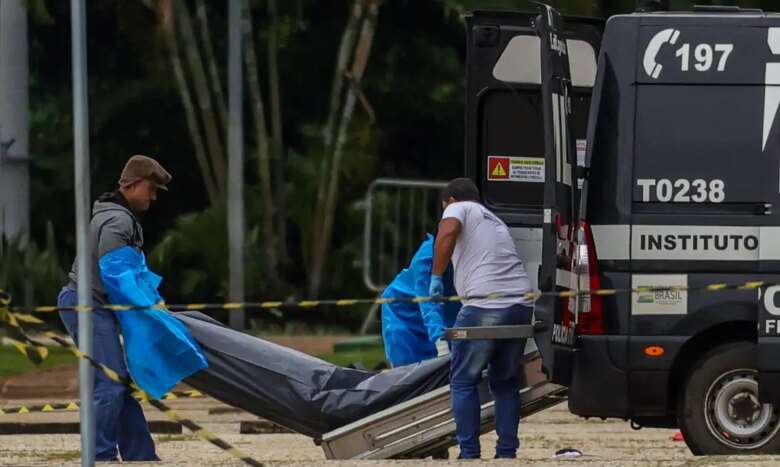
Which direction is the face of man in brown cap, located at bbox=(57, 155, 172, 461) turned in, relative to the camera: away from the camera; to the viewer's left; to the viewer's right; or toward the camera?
to the viewer's right

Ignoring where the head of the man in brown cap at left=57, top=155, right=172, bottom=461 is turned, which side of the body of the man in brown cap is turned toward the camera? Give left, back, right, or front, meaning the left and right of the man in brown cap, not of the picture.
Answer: right

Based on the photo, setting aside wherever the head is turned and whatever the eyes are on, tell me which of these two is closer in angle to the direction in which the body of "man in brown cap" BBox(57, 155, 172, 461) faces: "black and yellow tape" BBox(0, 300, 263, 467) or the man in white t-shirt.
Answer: the man in white t-shirt

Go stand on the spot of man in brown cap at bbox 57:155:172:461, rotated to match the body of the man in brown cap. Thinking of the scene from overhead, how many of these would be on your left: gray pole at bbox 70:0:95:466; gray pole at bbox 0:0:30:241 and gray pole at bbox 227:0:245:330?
2

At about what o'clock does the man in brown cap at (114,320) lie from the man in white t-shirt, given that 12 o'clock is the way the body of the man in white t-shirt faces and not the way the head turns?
The man in brown cap is roughly at 10 o'clock from the man in white t-shirt.

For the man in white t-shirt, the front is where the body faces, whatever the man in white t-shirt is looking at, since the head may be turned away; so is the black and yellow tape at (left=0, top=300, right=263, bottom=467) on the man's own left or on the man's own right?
on the man's own left

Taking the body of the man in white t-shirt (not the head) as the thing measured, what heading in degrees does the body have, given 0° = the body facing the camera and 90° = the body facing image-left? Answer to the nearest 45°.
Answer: approximately 135°

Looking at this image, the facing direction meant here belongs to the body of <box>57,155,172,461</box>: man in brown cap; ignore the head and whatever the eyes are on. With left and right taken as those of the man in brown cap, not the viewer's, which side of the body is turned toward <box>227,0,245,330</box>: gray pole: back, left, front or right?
left

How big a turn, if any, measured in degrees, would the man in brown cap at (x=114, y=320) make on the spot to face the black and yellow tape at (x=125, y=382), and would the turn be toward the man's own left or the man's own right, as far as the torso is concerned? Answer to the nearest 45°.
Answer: approximately 90° to the man's own right

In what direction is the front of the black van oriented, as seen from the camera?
facing to the right of the viewer

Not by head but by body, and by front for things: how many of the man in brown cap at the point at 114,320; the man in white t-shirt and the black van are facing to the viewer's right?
2
